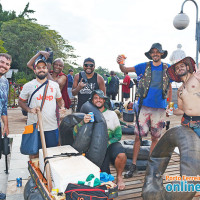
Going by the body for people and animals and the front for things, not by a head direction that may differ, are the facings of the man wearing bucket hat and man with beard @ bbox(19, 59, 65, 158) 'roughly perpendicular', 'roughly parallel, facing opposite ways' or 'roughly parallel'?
roughly parallel

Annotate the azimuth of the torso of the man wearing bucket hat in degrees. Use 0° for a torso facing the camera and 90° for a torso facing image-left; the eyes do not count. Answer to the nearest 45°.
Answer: approximately 0°

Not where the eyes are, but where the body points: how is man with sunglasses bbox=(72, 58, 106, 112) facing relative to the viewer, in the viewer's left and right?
facing the viewer

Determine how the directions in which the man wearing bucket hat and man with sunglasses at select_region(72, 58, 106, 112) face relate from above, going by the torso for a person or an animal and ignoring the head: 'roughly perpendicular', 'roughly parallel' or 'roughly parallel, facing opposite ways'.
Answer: roughly parallel

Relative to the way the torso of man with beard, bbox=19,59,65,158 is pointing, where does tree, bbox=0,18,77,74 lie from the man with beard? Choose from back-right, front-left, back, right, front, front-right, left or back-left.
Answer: back

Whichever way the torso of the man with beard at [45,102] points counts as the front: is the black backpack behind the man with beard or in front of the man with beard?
in front

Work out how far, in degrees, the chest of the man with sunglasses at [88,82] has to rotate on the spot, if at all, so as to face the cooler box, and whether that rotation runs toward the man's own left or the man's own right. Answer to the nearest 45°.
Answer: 0° — they already face it

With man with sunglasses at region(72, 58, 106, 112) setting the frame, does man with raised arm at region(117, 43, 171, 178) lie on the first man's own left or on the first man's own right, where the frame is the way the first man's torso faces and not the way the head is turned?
on the first man's own left

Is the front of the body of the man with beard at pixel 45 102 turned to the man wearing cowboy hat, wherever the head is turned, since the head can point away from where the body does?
no

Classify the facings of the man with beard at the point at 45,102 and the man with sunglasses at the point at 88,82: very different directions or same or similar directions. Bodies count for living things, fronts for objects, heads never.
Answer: same or similar directions

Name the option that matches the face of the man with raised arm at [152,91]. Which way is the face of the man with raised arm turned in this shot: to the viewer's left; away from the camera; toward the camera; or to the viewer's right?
toward the camera

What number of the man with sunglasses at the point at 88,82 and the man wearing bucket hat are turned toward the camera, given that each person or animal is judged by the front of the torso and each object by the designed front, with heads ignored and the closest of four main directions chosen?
2

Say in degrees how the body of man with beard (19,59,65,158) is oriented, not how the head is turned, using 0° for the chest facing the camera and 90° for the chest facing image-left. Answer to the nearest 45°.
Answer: approximately 0°

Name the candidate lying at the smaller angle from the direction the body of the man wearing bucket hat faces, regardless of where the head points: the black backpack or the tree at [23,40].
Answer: the black backpack
